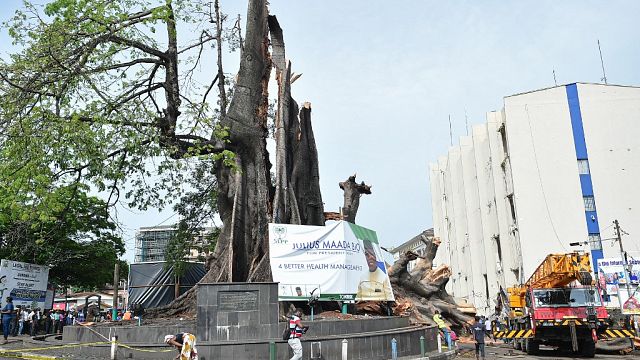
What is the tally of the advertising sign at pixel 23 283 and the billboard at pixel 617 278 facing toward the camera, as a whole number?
2

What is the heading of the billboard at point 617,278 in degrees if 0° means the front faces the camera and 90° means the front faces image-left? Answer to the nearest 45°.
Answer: approximately 0°

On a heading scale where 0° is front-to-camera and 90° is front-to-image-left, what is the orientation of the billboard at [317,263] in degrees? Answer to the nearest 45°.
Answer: approximately 0°

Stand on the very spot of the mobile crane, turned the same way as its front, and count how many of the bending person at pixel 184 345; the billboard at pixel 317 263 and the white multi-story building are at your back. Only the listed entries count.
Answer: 1

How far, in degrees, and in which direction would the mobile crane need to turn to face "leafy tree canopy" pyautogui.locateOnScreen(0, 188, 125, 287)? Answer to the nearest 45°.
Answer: approximately 90° to its right
